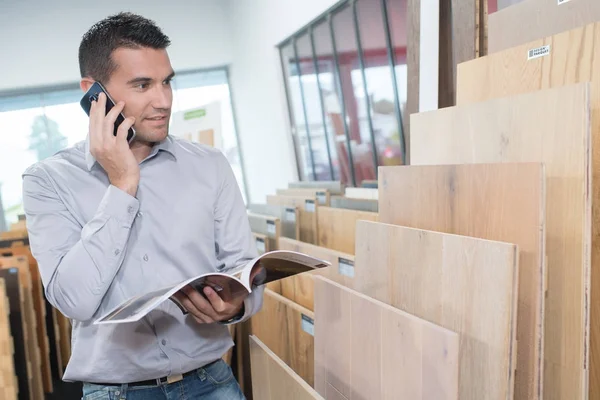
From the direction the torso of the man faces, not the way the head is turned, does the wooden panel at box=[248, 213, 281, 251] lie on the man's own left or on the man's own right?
on the man's own left

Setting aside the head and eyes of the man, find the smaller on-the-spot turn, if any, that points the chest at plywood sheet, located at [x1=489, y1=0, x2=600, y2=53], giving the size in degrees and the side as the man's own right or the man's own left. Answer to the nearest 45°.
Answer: approximately 45° to the man's own left

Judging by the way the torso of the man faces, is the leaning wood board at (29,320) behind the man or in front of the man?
behind

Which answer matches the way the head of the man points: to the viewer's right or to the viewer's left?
to the viewer's right

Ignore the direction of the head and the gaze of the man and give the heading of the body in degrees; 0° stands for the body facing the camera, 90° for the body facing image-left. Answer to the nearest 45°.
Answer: approximately 315°

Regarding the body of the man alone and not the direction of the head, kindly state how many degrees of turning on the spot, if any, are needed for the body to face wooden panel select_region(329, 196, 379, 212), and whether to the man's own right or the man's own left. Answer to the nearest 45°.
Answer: approximately 90° to the man's own left

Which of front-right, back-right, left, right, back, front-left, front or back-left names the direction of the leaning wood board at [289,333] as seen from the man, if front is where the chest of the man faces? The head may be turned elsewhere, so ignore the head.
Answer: left

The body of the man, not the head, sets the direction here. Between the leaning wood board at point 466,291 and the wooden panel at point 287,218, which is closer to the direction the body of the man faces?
the leaning wood board

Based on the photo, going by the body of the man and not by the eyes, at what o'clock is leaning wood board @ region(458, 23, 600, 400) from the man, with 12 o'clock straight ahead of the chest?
The leaning wood board is roughly at 11 o'clock from the man.
